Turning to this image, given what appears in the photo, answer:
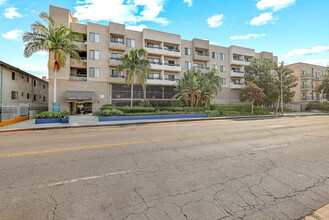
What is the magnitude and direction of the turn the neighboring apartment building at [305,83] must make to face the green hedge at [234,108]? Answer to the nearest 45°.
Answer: approximately 45° to its right

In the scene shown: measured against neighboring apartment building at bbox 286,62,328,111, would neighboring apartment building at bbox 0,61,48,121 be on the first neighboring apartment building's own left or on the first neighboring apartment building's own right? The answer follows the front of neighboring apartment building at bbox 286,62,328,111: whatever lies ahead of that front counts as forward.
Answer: on the first neighboring apartment building's own right

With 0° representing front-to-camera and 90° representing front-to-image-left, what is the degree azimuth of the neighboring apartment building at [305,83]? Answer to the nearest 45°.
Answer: approximately 315°

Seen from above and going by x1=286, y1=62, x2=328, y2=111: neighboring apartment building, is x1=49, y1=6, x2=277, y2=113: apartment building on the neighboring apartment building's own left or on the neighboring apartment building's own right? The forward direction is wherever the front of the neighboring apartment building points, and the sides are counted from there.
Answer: on the neighboring apartment building's own right

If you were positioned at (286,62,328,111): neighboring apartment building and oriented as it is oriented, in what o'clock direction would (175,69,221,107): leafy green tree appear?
The leafy green tree is roughly at 2 o'clock from the neighboring apartment building.

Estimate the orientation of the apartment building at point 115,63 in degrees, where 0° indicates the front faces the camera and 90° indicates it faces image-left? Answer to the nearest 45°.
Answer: approximately 315°
